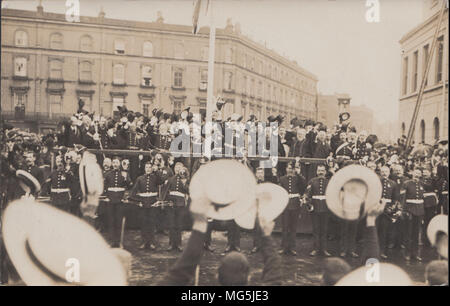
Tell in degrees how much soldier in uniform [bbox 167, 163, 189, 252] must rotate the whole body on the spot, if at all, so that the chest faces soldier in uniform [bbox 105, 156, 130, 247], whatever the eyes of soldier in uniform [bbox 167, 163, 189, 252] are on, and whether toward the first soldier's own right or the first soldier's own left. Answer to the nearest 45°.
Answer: approximately 90° to the first soldier's own right

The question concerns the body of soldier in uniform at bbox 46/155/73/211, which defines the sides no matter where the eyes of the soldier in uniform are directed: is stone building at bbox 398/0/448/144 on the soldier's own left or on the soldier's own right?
on the soldier's own left

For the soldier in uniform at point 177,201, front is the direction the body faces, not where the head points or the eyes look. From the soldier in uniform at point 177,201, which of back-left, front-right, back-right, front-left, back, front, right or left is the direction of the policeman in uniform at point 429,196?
left

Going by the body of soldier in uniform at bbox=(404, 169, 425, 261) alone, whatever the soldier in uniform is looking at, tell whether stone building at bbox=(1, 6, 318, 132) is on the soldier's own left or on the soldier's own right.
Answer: on the soldier's own right

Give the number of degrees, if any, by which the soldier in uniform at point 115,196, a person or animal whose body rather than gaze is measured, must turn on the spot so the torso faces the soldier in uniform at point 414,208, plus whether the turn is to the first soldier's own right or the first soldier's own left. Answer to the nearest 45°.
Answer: approximately 90° to the first soldier's own left

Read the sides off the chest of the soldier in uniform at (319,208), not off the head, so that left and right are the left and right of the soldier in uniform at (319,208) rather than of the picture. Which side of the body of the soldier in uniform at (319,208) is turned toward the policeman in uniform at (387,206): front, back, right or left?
left

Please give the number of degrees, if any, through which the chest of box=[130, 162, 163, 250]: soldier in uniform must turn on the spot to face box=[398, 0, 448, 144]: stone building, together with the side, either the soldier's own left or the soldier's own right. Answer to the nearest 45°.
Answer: approximately 90° to the soldier's own left

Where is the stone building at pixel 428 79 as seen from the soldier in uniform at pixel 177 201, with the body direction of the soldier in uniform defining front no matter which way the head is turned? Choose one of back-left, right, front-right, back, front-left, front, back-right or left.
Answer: left

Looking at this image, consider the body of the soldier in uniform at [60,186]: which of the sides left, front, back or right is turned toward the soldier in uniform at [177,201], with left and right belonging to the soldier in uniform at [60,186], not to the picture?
left

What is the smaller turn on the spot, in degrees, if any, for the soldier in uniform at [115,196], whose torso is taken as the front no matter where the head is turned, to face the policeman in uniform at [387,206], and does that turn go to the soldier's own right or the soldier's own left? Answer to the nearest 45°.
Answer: approximately 90° to the soldier's own left
